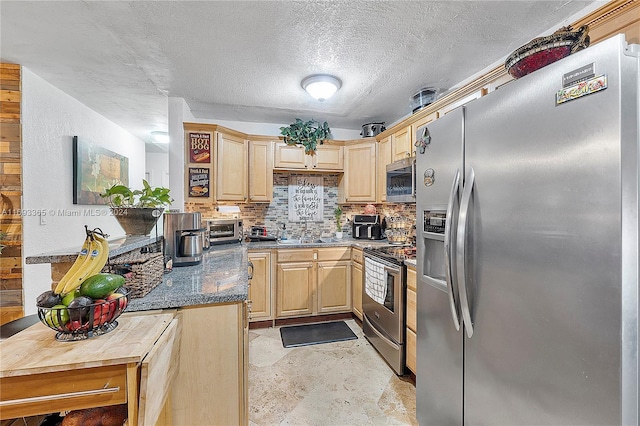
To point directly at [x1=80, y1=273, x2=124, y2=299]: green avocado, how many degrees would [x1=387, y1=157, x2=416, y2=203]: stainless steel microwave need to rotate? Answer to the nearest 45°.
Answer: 0° — it already faces it

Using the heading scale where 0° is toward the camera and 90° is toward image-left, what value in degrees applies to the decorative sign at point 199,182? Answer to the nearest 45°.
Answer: approximately 0°

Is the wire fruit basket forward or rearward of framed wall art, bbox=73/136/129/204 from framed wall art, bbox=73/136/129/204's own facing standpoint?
forward

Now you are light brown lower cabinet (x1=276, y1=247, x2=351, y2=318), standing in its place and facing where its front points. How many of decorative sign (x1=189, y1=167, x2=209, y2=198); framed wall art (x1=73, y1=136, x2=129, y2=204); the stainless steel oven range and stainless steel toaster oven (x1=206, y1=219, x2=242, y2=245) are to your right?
3

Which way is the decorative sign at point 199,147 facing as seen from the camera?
toward the camera

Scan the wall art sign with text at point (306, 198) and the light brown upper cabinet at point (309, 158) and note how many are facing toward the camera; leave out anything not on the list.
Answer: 2

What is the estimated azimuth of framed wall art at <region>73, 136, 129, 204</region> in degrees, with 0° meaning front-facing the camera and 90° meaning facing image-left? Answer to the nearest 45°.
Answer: approximately 315°

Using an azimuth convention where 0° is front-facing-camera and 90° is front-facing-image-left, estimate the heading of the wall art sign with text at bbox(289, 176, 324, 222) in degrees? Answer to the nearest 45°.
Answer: approximately 0°

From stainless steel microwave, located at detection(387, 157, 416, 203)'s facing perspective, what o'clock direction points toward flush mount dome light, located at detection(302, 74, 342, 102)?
The flush mount dome light is roughly at 12 o'clock from the stainless steel microwave.

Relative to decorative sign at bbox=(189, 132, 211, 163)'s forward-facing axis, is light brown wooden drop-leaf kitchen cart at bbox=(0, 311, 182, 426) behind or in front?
in front
